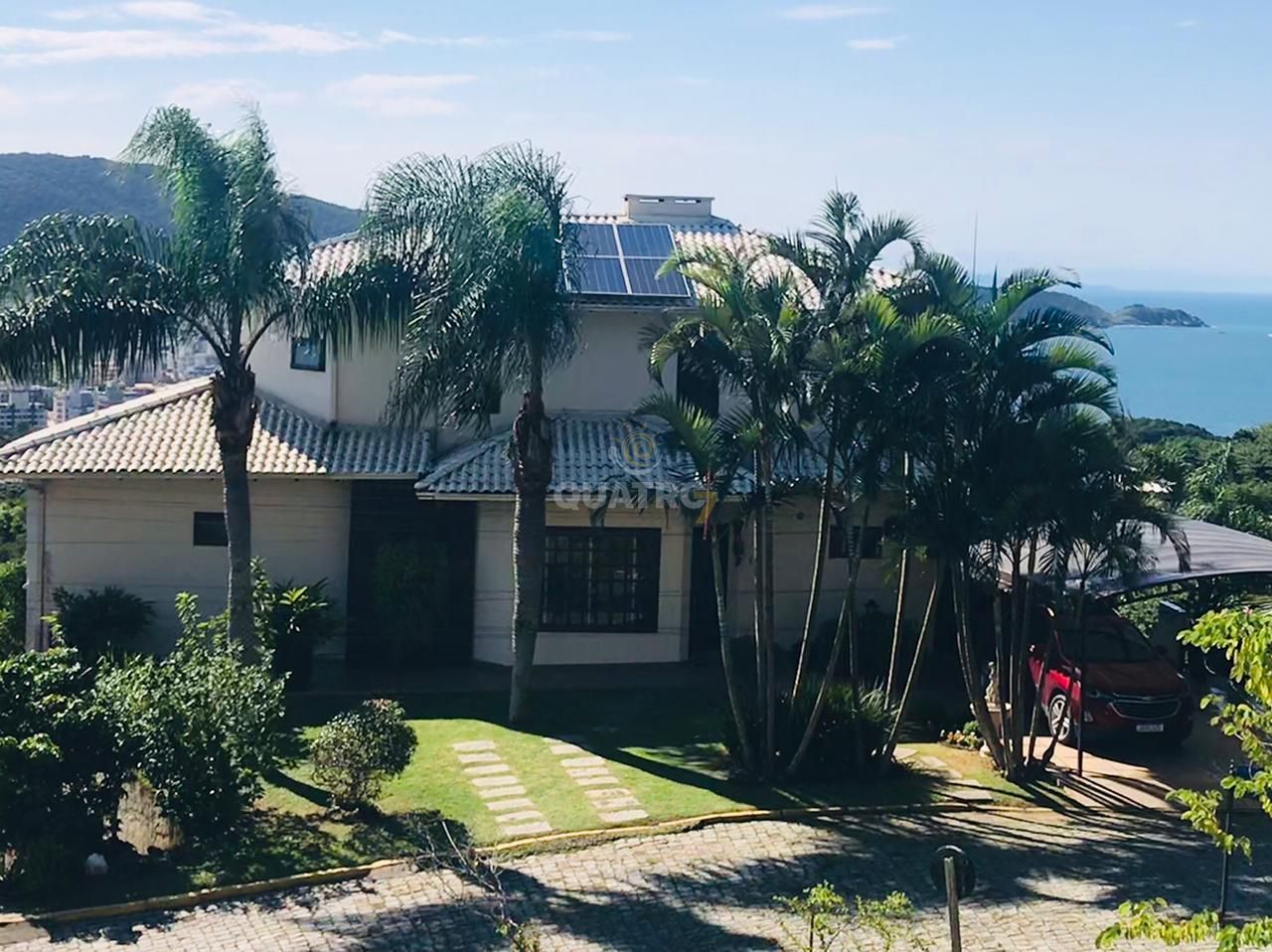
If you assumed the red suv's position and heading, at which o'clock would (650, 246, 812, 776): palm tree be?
The palm tree is roughly at 3 o'clock from the red suv.

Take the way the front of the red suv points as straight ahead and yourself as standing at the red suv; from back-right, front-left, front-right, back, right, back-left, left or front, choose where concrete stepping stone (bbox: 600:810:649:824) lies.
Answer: right

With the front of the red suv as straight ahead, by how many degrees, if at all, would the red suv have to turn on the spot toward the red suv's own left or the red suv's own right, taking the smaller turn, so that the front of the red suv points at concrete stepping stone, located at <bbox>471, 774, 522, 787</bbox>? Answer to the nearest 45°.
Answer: approximately 90° to the red suv's own right

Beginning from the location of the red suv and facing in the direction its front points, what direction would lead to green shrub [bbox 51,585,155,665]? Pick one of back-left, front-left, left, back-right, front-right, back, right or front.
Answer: back-right

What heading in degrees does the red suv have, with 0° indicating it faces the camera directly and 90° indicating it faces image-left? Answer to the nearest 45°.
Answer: approximately 315°

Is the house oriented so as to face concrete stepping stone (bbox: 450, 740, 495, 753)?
yes

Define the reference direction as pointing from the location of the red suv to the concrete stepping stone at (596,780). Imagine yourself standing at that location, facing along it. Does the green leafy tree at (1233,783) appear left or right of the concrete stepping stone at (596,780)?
left

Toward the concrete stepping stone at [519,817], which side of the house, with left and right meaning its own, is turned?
front

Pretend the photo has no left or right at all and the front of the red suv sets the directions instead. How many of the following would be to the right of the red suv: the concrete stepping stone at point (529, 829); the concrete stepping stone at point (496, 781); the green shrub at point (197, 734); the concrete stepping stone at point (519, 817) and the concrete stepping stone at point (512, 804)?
5

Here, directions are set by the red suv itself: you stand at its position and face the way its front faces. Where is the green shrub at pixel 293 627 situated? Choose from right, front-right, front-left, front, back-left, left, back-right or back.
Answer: back-right

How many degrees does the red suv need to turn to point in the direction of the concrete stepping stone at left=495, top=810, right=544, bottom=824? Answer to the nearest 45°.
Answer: approximately 90° to its right

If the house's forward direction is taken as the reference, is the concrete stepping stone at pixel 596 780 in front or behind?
in front

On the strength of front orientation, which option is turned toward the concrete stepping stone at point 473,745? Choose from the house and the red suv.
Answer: the house

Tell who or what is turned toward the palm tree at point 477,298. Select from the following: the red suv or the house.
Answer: the house
